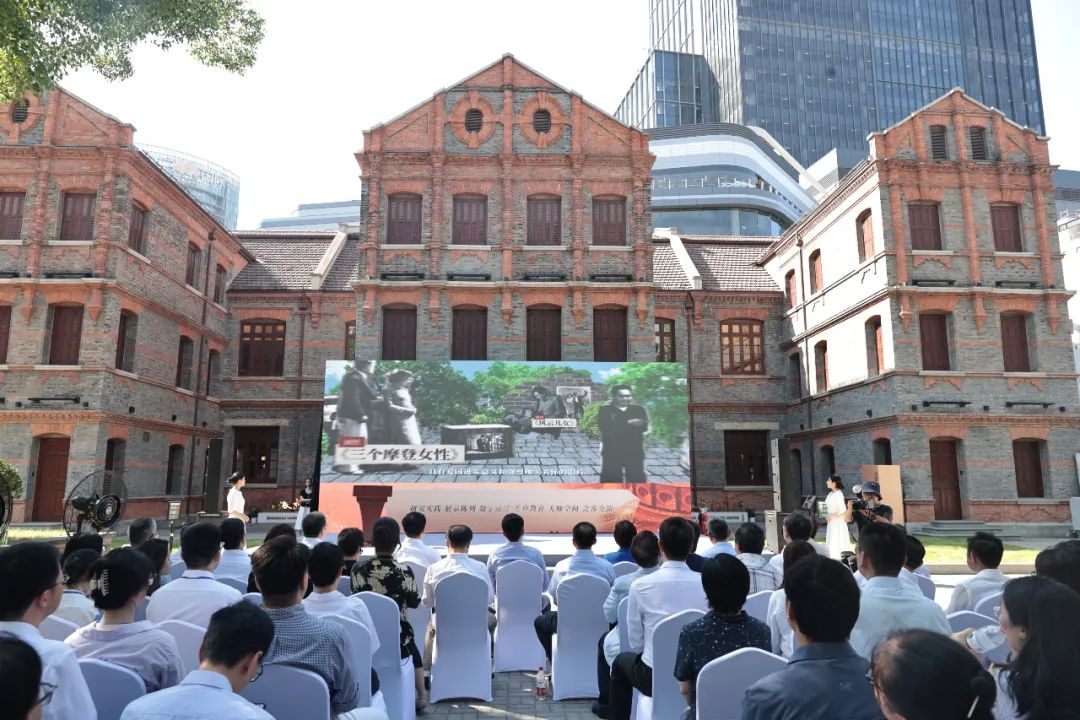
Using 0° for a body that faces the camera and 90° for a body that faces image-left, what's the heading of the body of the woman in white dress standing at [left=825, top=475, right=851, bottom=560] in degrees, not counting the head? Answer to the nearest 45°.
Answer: approximately 90°

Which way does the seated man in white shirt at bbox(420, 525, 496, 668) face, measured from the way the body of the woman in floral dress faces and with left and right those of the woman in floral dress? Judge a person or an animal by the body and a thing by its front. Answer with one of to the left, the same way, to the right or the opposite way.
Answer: the same way

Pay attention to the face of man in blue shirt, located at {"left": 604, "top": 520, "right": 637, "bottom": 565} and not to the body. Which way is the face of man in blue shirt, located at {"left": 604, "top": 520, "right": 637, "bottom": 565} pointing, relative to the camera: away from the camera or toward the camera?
away from the camera

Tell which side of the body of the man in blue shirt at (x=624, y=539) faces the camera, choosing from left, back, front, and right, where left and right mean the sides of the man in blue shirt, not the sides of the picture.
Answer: back

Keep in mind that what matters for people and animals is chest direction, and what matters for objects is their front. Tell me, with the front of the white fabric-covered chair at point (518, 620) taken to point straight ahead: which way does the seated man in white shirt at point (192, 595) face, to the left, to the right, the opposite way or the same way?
the same way

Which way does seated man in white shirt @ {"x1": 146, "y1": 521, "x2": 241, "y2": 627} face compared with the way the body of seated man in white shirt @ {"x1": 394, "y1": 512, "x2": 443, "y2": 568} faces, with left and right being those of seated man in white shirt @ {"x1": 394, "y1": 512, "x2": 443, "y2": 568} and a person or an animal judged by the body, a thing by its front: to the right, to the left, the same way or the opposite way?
the same way

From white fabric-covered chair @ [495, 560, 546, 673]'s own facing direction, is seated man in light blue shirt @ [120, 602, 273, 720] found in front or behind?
behind

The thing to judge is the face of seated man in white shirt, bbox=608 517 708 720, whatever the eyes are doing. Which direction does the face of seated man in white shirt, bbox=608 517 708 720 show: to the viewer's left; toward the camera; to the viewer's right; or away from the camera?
away from the camera

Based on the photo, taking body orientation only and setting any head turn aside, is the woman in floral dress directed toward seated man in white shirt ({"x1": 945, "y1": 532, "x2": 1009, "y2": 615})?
no

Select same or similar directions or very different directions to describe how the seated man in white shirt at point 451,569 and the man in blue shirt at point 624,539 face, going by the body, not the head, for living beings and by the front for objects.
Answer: same or similar directions

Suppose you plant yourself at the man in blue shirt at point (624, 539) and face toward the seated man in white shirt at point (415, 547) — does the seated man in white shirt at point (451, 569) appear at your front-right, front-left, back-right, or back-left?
front-left

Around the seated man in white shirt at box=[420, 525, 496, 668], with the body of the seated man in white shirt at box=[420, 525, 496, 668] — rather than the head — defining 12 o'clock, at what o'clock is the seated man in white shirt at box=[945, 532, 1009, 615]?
the seated man in white shirt at box=[945, 532, 1009, 615] is roughly at 4 o'clock from the seated man in white shirt at box=[420, 525, 496, 668].

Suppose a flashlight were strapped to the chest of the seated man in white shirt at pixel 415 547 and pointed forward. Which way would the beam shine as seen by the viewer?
away from the camera

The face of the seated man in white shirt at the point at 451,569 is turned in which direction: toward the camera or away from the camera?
away from the camera

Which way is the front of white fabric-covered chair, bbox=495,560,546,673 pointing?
away from the camera

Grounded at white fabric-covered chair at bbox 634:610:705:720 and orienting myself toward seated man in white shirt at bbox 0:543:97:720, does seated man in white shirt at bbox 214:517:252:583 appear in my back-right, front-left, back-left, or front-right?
front-right

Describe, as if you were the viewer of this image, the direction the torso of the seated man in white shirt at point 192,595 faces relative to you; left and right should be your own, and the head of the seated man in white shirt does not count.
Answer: facing away from the viewer

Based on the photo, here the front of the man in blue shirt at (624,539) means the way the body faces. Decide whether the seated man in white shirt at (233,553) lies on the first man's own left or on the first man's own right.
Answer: on the first man's own left
